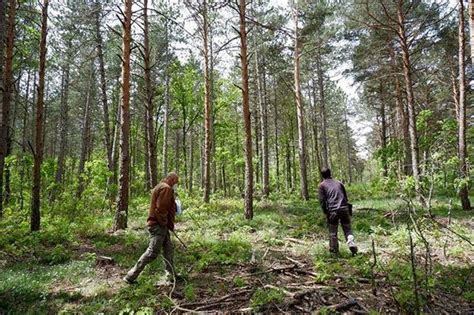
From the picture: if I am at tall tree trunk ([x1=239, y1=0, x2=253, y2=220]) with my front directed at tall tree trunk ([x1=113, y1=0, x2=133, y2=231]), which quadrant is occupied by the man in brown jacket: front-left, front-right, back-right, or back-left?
front-left

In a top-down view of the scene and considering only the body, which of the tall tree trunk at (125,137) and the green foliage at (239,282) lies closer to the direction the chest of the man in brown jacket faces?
the green foliage

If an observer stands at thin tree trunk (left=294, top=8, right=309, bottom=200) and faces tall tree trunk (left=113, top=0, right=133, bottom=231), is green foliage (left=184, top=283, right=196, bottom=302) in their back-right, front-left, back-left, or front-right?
front-left

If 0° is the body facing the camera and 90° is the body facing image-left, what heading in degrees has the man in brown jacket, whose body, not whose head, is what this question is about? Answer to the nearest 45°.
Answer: approximately 270°

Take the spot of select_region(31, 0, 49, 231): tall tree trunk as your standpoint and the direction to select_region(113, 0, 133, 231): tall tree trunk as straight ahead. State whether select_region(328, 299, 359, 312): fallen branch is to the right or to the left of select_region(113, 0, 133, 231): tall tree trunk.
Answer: right

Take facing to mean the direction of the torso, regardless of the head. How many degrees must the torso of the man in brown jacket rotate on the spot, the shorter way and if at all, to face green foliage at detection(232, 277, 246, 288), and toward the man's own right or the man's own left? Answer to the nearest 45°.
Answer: approximately 45° to the man's own right

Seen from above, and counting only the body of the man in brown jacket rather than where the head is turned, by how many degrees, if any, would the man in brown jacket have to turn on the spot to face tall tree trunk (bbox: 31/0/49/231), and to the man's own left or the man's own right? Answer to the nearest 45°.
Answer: approximately 135° to the man's own left

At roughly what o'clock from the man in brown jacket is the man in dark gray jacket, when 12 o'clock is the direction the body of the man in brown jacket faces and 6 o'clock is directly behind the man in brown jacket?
The man in dark gray jacket is roughly at 12 o'clock from the man in brown jacket.

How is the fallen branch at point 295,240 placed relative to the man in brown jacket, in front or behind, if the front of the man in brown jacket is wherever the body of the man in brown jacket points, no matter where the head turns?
in front

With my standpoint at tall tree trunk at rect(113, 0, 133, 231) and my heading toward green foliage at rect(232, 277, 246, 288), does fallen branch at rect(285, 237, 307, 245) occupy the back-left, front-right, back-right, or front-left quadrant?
front-left

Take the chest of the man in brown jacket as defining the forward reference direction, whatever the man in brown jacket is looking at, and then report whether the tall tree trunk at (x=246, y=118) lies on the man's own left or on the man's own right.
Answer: on the man's own left

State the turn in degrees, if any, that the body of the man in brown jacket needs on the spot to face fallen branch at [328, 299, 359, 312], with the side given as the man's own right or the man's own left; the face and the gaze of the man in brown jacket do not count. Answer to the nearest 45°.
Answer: approximately 45° to the man's own right

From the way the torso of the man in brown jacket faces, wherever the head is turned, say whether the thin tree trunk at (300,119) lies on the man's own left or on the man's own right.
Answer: on the man's own left
